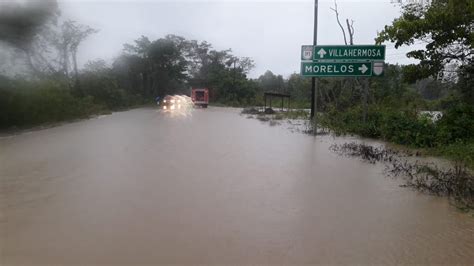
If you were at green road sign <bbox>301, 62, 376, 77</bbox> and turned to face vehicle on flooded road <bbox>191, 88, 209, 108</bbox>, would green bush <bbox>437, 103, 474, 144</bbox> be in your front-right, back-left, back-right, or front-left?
back-right

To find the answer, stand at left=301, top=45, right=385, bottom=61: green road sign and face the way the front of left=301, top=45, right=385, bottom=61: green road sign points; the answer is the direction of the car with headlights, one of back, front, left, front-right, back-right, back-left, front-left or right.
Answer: back-right

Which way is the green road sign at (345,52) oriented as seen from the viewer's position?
toward the camera

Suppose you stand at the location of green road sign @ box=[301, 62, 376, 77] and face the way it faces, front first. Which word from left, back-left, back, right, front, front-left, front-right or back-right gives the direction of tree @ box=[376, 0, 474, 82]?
front-left

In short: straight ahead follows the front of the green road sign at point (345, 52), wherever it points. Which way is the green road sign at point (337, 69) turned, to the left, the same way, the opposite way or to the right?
the same way

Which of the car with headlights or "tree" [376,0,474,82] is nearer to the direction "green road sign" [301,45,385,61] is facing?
the tree

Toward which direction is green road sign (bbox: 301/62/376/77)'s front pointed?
toward the camera

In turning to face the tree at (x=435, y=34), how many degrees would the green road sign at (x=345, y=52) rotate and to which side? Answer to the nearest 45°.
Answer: approximately 45° to its left

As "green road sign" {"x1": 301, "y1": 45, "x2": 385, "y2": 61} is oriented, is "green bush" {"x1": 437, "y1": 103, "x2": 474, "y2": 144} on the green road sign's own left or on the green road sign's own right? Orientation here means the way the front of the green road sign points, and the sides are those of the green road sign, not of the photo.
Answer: on the green road sign's own left

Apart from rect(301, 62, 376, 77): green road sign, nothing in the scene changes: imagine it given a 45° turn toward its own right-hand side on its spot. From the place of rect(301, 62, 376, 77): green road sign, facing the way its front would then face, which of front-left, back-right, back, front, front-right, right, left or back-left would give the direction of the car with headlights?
right

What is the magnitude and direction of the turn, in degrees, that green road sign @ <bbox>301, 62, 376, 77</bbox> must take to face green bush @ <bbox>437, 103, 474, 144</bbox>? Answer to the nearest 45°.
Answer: approximately 45° to its left

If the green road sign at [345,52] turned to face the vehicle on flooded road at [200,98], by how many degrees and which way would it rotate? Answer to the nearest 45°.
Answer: approximately 135° to its right

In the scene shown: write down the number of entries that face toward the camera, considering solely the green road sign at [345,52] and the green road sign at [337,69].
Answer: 2
